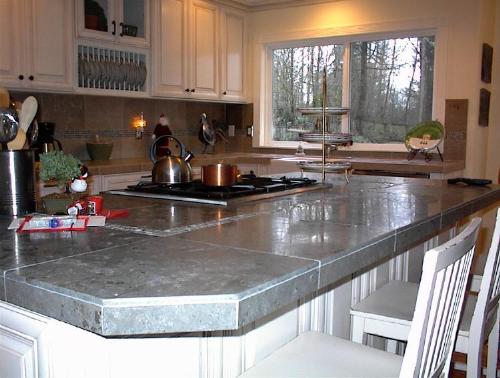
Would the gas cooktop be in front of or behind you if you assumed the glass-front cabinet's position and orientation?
in front

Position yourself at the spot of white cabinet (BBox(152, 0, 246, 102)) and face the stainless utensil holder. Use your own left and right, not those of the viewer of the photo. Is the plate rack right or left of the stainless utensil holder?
right

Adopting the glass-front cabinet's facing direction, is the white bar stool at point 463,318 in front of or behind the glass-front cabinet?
in front

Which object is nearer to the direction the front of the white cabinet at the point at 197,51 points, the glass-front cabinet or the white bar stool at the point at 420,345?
the white bar stool

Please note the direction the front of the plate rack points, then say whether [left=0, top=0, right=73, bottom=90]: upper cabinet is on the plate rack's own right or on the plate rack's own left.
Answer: on the plate rack's own right

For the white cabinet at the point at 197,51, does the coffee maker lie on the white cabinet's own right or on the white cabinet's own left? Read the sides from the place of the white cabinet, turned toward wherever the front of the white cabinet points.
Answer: on the white cabinet's own right

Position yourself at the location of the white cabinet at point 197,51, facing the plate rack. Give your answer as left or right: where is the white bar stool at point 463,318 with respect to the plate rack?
left

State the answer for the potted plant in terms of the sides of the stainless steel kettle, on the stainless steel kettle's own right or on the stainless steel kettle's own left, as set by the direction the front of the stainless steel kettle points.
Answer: on the stainless steel kettle's own right

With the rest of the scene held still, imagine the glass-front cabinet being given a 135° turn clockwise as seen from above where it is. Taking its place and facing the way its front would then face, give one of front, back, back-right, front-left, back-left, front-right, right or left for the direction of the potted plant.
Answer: left

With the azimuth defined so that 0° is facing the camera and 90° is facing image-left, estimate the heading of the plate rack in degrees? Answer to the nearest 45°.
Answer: approximately 315°

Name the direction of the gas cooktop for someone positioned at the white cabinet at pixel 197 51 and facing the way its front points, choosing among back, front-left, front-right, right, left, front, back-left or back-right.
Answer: front-right
